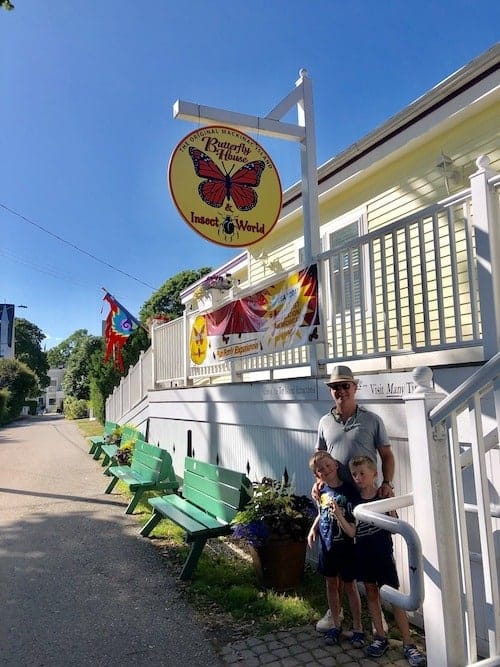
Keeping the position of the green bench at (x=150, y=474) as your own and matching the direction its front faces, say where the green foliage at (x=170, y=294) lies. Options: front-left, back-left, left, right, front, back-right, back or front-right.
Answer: back-right

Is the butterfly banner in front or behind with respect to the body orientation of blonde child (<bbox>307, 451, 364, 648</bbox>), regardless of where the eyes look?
behind

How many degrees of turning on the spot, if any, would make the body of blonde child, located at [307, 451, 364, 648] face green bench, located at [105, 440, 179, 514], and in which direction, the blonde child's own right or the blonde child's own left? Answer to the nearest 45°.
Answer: approximately 135° to the blonde child's own right

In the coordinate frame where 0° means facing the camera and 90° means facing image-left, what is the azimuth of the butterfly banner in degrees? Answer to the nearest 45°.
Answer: approximately 45°

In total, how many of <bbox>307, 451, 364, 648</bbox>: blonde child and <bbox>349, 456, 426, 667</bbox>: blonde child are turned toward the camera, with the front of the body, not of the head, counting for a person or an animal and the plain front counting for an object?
2

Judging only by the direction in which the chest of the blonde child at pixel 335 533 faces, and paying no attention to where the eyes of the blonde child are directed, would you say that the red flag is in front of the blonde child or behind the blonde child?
behind
